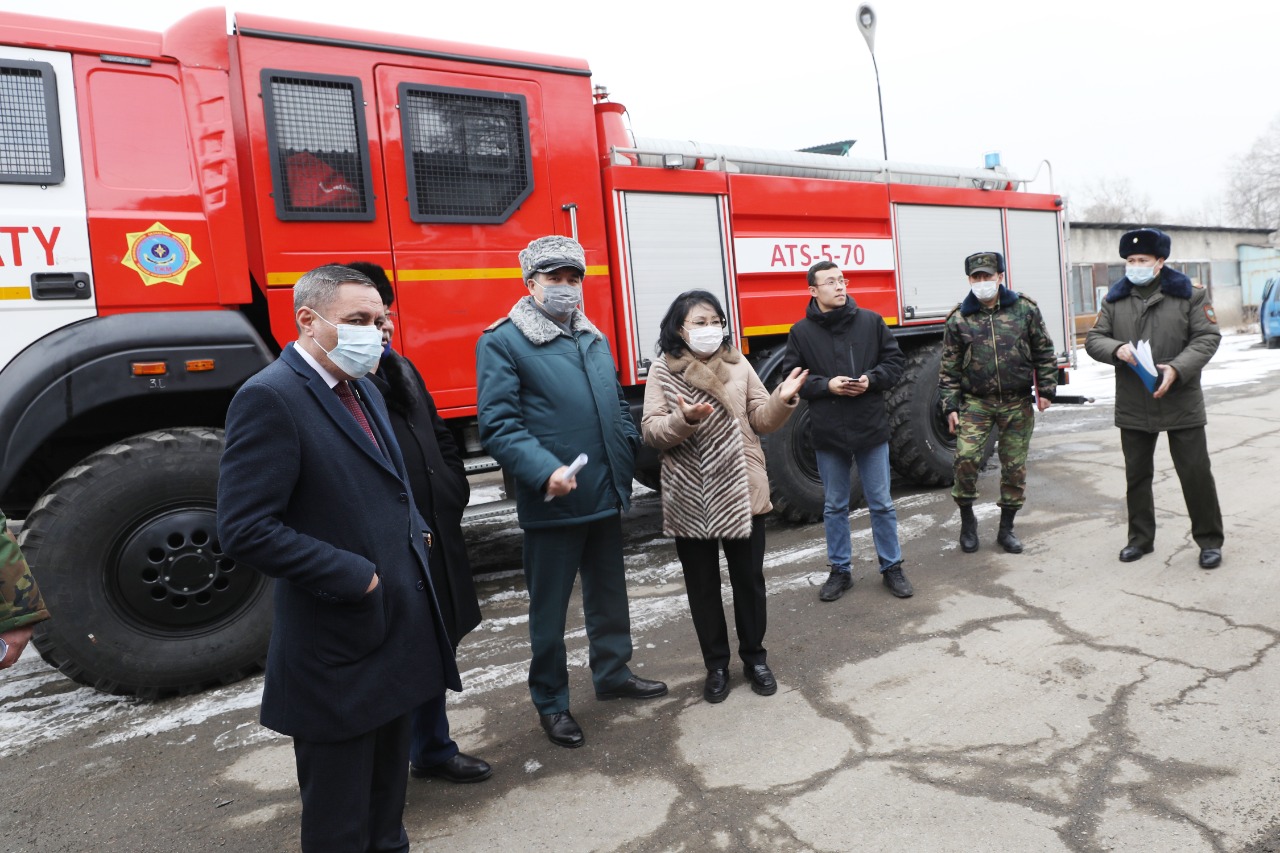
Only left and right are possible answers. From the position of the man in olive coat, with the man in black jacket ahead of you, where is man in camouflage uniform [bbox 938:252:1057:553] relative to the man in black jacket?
right

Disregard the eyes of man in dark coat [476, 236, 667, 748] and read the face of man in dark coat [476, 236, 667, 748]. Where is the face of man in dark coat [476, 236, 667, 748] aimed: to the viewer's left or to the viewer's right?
to the viewer's right

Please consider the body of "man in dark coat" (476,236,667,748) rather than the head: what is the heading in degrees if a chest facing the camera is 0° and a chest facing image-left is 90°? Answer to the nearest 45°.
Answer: approximately 315°

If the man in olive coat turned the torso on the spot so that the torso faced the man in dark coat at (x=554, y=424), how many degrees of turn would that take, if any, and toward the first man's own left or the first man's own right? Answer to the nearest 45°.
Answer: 0° — they already face them

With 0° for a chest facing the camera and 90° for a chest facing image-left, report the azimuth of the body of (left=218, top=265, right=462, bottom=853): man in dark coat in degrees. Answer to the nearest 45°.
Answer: approximately 315°

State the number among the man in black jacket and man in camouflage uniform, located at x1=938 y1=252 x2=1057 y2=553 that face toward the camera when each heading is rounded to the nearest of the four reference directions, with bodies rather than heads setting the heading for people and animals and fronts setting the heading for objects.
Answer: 2
